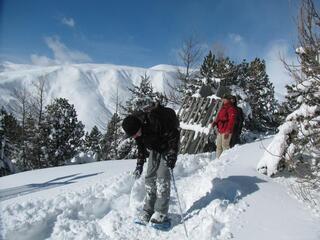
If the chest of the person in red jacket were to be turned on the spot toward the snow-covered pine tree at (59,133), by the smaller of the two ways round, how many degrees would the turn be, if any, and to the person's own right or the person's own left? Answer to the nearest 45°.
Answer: approximately 90° to the person's own right

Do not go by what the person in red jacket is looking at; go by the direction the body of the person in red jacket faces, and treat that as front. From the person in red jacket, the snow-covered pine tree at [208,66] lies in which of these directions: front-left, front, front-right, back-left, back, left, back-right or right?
back-right

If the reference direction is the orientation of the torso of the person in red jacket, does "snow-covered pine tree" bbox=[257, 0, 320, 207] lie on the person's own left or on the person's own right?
on the person's own left

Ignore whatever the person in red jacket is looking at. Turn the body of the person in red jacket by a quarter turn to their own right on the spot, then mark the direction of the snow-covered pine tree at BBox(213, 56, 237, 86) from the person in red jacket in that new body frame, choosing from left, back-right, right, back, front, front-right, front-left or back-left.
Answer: front-right

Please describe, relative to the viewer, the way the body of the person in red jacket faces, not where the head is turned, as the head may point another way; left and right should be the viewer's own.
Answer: facing the viewer and to the left of the viewer

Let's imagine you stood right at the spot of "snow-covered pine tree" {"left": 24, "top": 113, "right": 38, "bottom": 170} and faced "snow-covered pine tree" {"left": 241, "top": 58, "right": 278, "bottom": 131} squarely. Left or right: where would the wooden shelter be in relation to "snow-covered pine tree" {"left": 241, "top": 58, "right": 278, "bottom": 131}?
right

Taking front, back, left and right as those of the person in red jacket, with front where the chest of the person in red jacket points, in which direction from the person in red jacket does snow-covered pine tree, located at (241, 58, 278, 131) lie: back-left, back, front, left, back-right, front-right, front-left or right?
back-right

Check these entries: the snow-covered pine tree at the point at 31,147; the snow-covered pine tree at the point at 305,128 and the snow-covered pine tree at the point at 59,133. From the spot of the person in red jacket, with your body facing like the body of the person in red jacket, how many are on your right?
2

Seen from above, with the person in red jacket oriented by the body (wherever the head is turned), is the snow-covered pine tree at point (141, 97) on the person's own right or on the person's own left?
on the person's own right
